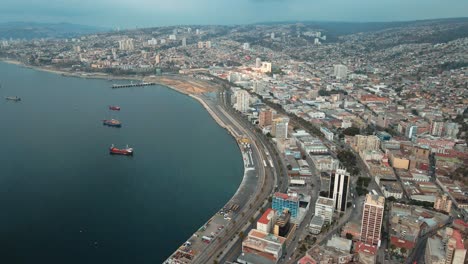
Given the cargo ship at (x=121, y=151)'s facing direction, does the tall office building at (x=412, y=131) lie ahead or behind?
behind

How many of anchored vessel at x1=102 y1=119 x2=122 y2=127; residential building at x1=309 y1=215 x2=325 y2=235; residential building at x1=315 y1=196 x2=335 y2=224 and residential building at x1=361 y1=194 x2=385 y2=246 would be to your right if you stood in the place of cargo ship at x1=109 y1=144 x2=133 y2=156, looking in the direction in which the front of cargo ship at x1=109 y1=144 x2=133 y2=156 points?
1

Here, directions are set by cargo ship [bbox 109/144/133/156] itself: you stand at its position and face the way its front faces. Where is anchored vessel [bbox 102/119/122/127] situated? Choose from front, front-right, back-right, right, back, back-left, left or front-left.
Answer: right

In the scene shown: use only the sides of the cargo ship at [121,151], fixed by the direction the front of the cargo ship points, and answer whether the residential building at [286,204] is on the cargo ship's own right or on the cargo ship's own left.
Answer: on the cargo ship's own left

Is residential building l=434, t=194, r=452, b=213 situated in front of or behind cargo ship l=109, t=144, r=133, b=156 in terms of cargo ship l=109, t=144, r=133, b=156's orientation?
behind

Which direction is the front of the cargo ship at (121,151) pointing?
to the viewer's left

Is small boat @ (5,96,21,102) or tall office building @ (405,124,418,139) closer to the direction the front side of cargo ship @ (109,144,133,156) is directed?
the small boat

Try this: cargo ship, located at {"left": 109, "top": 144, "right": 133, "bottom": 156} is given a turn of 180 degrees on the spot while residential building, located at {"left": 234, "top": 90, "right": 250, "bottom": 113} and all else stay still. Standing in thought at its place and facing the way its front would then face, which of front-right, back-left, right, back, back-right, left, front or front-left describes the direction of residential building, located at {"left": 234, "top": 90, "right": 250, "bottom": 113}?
front-left

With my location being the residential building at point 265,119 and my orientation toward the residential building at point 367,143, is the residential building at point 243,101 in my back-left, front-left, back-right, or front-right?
back-left

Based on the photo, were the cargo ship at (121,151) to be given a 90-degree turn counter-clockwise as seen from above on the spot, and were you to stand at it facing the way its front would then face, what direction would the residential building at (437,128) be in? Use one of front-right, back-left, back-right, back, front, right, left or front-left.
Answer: left

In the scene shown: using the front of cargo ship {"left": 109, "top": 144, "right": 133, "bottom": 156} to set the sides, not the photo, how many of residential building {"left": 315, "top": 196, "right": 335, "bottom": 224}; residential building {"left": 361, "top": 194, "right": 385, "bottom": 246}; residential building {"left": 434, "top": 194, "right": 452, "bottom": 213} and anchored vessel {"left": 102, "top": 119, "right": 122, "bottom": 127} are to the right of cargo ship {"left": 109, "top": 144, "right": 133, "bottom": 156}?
1

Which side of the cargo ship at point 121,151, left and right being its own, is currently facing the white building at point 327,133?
back

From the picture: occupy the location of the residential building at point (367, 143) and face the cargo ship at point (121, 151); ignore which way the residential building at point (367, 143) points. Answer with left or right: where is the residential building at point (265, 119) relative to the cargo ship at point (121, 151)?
right

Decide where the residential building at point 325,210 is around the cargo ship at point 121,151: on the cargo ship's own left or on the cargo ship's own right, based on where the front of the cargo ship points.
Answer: on the cargo ship's own left
